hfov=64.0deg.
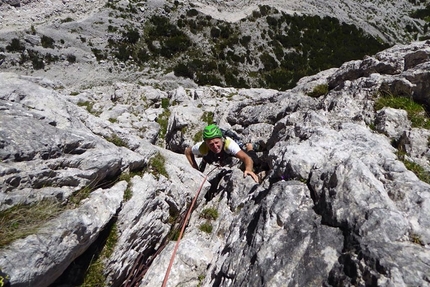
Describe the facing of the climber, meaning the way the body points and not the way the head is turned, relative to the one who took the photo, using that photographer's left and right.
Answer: facing the viewer

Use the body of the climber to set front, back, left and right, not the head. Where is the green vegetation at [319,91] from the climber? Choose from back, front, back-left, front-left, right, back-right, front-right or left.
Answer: back-left
